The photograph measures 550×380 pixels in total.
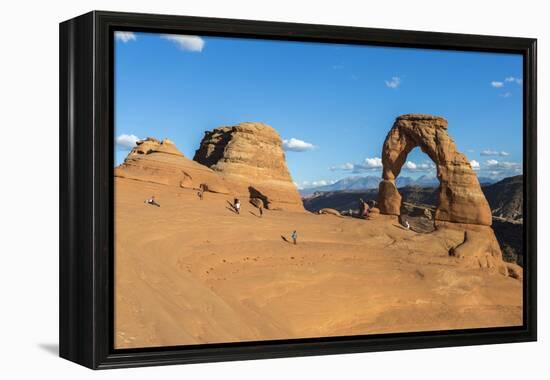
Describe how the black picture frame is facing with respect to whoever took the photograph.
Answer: facing the viewer and to the right of the viewer
